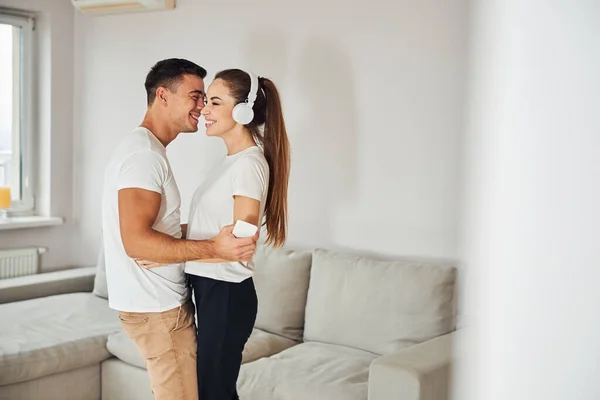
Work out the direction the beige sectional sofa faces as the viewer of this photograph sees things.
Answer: facing the viewer and to the left of the viewer

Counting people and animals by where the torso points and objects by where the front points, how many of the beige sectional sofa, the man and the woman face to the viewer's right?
1

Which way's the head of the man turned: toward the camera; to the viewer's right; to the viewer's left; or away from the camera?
to the viewer's right

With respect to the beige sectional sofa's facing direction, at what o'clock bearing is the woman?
The woman is roughly at 11 o'clock from the beige sectional sofa.

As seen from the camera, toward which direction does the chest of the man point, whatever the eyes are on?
to the viewer's right

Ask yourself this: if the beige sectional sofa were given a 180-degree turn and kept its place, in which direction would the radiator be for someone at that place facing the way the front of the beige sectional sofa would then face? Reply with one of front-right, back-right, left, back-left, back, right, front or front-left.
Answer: left

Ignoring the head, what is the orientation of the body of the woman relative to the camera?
to the viewer's left

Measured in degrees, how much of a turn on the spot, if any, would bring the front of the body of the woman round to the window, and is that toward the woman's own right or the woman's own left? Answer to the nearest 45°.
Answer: approximately 45° to the woman's own right

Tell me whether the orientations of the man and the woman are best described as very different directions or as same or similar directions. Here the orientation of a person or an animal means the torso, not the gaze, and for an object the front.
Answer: very different directions

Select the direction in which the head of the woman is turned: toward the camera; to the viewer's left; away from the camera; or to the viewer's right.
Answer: to the viewer's left

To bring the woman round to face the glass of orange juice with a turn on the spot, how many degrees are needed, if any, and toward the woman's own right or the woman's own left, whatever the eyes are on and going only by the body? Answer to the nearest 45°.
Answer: approximately 45° to the woman's own right

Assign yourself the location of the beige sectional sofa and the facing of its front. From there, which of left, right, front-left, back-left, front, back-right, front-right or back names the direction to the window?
right

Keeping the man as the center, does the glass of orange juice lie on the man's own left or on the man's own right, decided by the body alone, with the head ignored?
on the man's own left

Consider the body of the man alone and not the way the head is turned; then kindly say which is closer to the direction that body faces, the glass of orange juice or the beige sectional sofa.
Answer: the beige sectional sofa

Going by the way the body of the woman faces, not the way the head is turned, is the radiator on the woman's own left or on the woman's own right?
on the woman's own right

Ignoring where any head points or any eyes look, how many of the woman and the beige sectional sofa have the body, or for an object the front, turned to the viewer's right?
0
